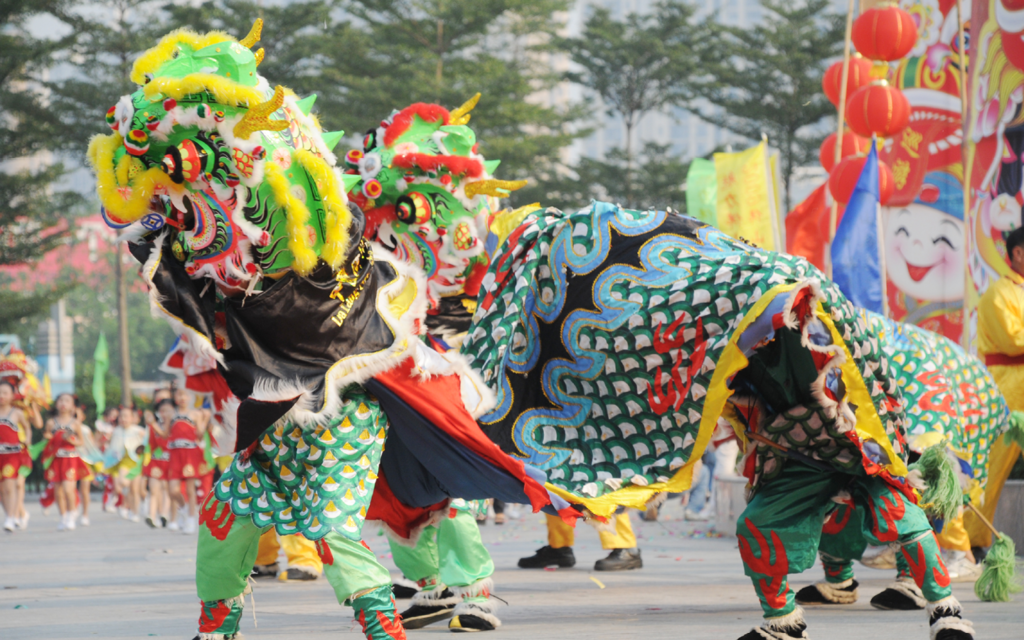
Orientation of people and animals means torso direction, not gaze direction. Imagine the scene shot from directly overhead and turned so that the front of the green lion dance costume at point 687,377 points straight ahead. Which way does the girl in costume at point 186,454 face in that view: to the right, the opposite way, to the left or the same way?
to the left

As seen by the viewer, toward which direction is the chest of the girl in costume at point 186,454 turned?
toward the camera

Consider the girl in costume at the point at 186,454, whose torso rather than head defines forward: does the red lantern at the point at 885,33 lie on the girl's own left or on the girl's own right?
on the girl's own left

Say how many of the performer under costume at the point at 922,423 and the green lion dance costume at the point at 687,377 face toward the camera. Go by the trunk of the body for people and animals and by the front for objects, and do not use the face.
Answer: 0

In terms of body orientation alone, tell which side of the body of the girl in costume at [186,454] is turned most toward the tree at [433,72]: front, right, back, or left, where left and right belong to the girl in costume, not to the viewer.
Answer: back

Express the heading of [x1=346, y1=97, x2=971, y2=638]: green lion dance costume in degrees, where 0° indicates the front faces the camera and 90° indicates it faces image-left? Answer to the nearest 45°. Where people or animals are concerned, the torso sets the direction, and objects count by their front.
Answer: approximately 90°

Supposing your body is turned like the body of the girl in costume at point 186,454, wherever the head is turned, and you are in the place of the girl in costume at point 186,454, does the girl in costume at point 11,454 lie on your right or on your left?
on your right

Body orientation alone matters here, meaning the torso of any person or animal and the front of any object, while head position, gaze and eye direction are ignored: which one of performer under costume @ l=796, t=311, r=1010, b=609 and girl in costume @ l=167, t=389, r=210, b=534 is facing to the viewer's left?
the performer under costume

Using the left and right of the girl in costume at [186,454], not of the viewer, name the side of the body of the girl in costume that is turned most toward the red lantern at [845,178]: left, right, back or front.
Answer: left

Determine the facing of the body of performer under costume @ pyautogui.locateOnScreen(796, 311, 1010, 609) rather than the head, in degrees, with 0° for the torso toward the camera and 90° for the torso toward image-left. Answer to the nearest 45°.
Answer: approximately 90°

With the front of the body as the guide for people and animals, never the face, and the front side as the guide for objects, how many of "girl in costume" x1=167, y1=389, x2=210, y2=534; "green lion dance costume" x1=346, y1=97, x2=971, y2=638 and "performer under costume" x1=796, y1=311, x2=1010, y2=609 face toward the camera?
1

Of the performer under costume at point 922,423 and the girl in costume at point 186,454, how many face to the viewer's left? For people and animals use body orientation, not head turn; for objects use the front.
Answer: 1

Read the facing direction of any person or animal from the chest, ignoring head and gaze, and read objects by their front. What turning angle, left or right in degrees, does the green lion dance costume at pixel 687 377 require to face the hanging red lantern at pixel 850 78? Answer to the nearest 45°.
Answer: approximately 90° to its right

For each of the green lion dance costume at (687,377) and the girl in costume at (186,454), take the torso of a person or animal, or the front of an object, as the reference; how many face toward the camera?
1
